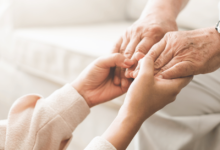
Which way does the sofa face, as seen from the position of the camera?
facing the viewer and to the left of the viewer
